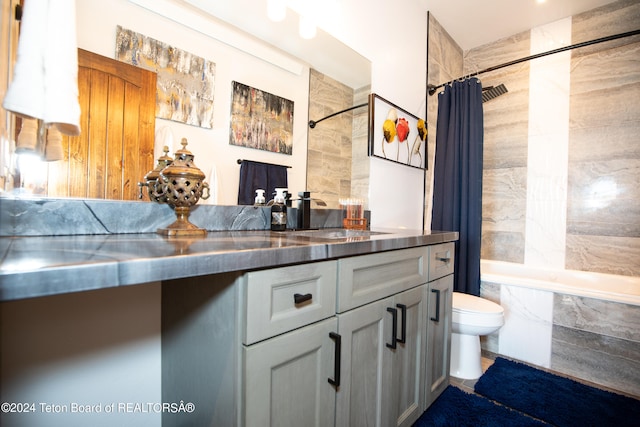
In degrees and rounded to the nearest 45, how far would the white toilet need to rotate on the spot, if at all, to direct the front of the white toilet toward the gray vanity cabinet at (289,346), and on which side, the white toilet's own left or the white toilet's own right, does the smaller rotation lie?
approximately 45° to the white toilet's own right

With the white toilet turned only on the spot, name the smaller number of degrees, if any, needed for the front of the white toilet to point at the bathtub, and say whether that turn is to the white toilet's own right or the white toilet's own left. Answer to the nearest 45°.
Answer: approximately 90° to the white toilet's own left

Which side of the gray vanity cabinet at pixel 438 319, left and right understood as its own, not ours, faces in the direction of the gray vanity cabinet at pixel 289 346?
right

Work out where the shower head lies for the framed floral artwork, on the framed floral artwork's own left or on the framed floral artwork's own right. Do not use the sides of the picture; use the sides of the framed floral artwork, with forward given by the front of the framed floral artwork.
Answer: on the framed floral artwork's own left

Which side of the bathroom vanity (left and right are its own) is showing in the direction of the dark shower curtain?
left

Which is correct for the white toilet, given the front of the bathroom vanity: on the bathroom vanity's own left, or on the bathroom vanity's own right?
on the bathroom vanity's own left

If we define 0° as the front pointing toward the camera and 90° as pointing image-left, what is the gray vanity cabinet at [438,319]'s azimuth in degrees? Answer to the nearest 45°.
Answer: approximately 315°

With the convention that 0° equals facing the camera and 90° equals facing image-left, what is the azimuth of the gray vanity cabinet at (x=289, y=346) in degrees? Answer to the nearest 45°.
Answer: approximately 315°
